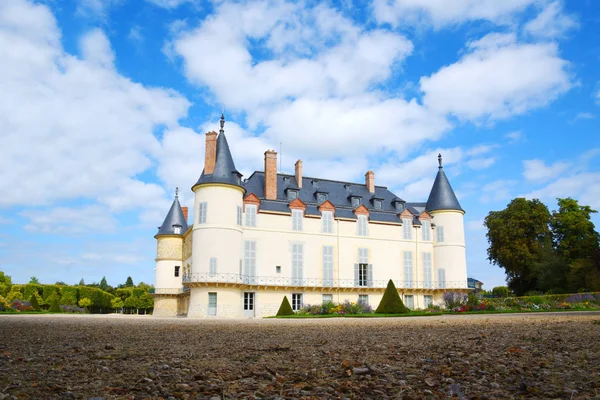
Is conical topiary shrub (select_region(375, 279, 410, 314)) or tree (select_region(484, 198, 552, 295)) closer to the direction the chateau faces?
the conical topiary shrub

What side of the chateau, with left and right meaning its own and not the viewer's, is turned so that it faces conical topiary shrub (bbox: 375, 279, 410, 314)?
front

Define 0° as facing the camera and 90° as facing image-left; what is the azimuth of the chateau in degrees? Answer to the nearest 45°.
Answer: approximately 315°

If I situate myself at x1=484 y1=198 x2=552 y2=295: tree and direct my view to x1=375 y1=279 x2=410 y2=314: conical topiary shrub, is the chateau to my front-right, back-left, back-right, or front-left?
front-right

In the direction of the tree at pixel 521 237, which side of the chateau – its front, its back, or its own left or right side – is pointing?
left
